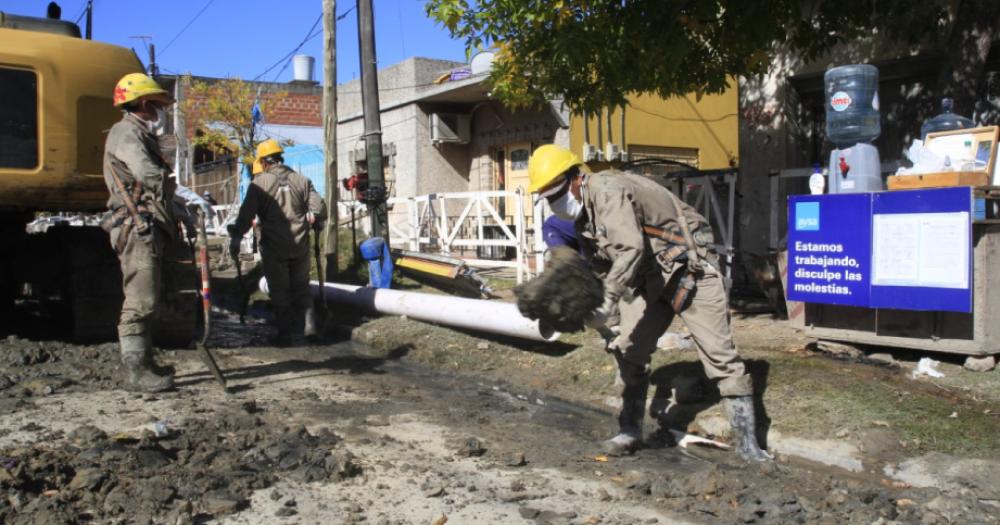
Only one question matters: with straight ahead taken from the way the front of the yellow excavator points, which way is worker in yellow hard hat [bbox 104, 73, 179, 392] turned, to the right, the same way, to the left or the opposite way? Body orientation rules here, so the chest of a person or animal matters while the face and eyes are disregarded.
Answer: the opposite way

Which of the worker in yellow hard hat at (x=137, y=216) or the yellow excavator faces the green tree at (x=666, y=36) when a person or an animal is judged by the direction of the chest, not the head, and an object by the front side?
the worker in yellow hard hat

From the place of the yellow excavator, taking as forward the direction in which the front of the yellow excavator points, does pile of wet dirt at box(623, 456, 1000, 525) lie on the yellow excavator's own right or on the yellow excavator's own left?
on the yellow excavator's own left

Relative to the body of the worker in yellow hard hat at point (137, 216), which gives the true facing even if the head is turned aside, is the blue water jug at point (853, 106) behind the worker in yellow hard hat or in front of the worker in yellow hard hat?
in front

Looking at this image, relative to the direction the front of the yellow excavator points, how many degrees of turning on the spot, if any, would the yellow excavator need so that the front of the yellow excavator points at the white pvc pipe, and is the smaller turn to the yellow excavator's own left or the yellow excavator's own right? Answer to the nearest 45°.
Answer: approximately 180°

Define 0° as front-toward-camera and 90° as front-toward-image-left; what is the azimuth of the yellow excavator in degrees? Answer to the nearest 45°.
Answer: approximately 90°

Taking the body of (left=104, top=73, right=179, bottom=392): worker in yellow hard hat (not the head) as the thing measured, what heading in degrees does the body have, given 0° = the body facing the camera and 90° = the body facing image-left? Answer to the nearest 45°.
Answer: approximately 270°

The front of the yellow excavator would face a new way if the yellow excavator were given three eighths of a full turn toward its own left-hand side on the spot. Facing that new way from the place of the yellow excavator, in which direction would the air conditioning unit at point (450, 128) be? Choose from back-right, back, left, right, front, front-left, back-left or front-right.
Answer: left

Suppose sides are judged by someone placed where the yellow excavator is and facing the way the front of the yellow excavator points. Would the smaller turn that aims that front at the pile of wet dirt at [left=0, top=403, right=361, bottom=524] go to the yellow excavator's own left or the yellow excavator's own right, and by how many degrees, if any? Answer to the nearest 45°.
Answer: approximately 90° to the yellow excavator's own left

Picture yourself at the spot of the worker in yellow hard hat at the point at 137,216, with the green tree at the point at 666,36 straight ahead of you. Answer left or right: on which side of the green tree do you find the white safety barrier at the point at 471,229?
left

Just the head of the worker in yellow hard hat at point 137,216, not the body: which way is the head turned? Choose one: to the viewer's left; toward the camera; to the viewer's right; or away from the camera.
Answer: to the viewer's right

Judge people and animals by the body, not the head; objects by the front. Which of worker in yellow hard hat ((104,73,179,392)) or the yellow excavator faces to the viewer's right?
the worker in yellow hard hat

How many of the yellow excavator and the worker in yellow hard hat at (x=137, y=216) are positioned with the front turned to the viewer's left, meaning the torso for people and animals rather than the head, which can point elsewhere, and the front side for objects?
1

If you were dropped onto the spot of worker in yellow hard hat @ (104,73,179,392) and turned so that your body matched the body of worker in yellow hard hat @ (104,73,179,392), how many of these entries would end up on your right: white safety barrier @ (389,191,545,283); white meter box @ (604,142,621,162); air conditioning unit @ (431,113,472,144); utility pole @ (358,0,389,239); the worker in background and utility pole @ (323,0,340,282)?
0

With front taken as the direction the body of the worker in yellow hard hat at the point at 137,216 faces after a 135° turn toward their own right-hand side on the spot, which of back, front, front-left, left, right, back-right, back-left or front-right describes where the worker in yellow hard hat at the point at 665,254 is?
left

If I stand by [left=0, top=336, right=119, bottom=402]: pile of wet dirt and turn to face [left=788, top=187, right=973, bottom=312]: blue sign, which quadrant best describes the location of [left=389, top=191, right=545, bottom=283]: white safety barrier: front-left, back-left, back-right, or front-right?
front-left

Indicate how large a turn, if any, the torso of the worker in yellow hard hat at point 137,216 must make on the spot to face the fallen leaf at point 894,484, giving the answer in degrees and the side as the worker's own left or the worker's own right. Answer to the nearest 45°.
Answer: approximately 45° to the worker's own right
